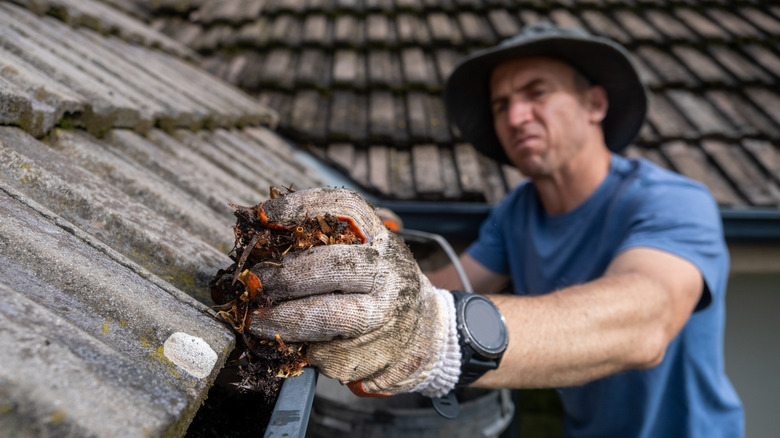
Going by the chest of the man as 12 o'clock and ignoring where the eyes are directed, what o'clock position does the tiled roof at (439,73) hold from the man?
The tiled roof is roughly at 4 o'clock from the man.

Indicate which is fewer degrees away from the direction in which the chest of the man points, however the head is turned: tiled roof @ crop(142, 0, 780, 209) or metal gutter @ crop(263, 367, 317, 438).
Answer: the metal gutter

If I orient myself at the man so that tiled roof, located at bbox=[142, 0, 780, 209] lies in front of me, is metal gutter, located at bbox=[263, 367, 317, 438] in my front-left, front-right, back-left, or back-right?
back-left

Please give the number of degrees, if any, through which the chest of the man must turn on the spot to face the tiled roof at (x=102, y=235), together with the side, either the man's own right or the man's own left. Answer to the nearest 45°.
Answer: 0° — they already face it

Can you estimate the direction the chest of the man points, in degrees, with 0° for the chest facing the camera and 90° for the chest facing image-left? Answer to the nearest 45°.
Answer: approximately 45°

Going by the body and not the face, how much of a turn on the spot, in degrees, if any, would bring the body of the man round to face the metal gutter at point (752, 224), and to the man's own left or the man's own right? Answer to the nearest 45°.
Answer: approximately 180°

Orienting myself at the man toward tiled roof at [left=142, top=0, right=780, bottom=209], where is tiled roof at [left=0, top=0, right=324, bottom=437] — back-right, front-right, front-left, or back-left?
back-left
